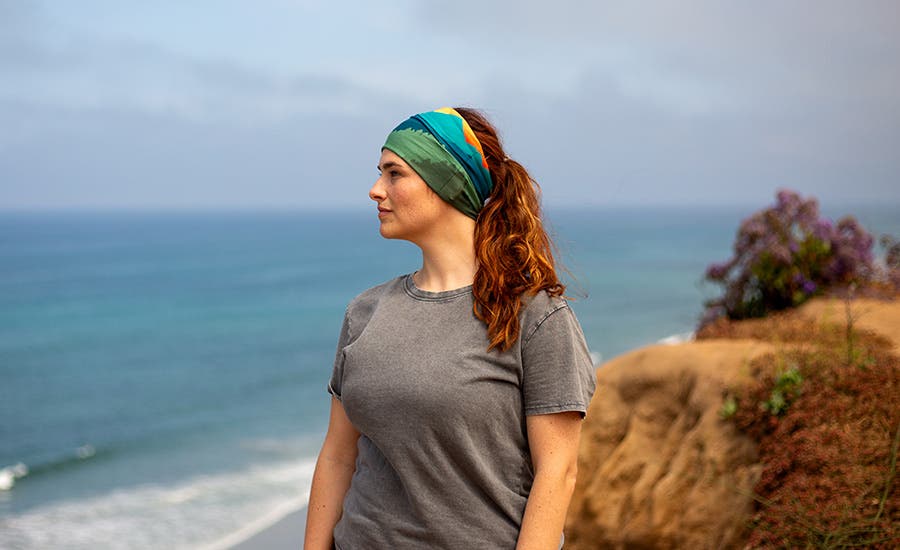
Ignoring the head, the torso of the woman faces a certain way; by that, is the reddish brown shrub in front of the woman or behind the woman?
behind

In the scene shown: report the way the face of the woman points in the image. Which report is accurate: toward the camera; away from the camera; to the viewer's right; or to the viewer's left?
to the viewer's left

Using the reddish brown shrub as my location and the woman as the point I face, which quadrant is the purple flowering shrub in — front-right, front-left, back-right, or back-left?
back-right

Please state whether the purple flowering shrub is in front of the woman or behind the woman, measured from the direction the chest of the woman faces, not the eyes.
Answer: behind

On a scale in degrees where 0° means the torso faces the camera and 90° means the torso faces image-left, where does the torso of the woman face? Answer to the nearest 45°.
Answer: approximately 45°
